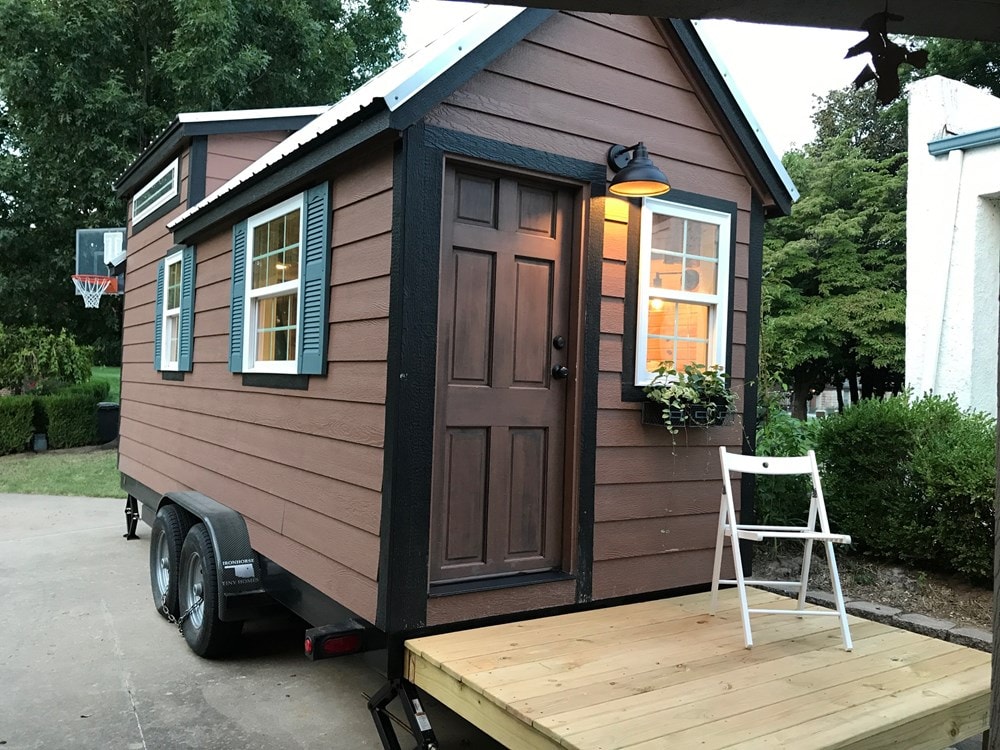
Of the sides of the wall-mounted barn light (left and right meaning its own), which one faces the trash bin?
back

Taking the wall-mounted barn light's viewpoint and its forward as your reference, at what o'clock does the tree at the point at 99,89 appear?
The tree is roughly at 6 o'clock from the wall-mounted barn light.

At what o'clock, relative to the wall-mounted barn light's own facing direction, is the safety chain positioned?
The safety chain is roughly at 5 o'clock from the wall-mounted barn light.

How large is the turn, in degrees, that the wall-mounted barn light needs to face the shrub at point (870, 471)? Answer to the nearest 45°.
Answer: approximately 90° to its left

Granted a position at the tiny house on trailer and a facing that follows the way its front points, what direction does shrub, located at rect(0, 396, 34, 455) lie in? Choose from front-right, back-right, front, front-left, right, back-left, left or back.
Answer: back

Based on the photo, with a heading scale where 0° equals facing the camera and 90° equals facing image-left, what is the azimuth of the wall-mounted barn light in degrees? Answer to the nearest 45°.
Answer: approximately 315°

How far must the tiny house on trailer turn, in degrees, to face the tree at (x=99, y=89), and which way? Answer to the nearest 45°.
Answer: approximately 180°

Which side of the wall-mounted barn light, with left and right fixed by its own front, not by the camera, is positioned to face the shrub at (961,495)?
left

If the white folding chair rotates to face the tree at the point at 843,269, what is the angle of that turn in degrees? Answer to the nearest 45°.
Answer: approximately 135° to its left

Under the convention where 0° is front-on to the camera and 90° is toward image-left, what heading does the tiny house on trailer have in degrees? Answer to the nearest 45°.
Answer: approximately 315°

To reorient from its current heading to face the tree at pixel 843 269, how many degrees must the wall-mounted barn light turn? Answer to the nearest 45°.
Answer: approximately 135° to its left

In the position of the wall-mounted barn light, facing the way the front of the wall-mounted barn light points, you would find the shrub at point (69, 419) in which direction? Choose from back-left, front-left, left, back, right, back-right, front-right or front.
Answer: back
